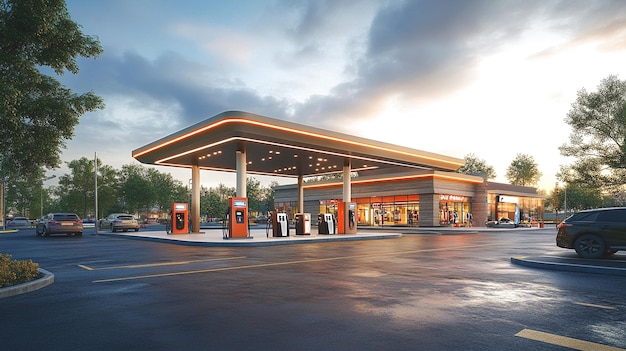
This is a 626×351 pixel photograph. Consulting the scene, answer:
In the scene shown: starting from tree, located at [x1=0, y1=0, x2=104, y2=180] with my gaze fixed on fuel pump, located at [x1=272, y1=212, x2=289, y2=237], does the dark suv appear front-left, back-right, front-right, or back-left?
front-right

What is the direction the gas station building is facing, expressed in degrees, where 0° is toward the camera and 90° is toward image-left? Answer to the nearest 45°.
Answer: approximately 45°

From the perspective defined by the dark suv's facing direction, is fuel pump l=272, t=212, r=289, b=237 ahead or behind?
behind

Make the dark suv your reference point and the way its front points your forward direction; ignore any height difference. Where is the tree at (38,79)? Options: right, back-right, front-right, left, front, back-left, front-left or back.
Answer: back-right

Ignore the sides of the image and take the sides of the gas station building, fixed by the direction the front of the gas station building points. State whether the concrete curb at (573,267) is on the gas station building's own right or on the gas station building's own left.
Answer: on the gas station building's own left

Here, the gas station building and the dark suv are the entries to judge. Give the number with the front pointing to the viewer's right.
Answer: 1

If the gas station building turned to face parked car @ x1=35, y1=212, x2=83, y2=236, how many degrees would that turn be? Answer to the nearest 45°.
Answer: approximately 45° to its right

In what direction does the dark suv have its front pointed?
to the viewer's right
